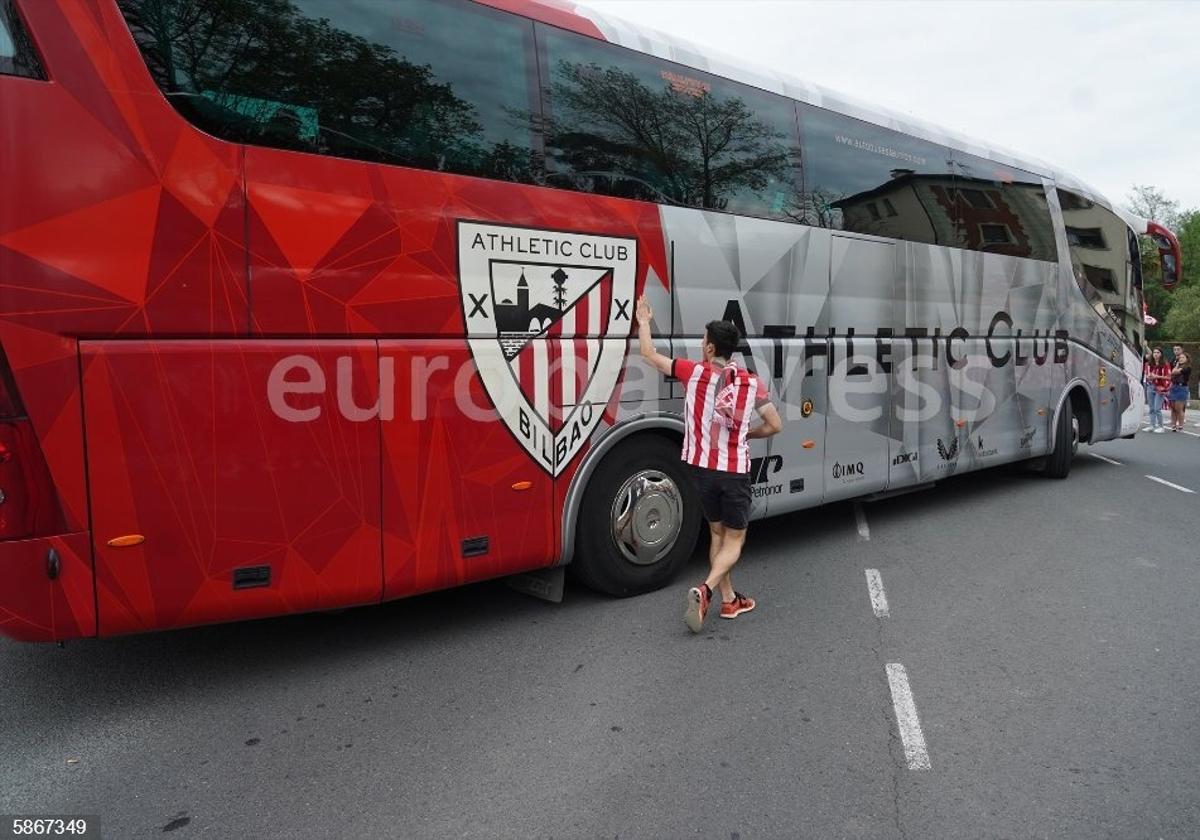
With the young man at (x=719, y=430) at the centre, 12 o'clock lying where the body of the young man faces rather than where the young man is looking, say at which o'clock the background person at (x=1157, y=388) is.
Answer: The background person is roughly at 1 o'clock from the young man.

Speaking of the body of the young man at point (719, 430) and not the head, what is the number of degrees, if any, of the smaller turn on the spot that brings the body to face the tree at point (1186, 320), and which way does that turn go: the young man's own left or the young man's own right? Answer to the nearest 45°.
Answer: approximately 45° to the young man's own right

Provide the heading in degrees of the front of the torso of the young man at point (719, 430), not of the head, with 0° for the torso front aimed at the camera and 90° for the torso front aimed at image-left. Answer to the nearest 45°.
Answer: approximately 180°

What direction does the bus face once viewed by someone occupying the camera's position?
facing away from the viewer and to the right of the viewer

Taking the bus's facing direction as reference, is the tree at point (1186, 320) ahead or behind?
ahead

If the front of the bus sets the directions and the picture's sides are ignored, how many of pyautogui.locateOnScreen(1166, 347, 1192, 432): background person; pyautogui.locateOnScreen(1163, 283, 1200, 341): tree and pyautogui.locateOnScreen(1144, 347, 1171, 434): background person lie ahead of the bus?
3

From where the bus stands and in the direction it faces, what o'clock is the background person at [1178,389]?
The background person is roughly at 12 o'clock from the bus.
